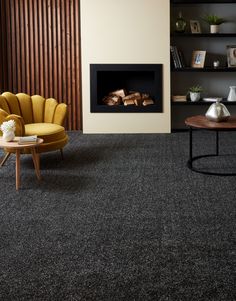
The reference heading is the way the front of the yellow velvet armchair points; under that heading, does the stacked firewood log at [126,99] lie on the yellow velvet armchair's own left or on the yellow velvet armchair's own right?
on the yellow velvet armchair's own left

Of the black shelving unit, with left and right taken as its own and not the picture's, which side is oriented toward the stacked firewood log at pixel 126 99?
right

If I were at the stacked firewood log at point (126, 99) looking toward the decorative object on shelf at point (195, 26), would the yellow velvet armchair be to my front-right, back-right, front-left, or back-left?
back-right

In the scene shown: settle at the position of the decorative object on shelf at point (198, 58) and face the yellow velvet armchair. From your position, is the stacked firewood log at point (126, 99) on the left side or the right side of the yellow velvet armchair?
right

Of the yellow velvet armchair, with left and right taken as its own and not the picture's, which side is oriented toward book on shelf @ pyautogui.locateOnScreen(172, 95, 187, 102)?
left

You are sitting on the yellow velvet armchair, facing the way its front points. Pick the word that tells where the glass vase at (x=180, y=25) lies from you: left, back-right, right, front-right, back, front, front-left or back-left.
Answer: left

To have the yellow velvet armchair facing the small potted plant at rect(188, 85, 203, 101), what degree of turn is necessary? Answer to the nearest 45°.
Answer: approximately 90° to its left

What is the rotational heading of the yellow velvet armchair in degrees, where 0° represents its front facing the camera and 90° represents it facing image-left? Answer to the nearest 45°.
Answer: approximately 315°

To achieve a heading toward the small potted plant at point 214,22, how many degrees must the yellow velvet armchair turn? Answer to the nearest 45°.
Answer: approximately 90° to its left

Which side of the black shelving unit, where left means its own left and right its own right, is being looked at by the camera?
front

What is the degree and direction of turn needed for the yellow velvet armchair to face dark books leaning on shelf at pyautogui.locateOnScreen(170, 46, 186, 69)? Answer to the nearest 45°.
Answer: approximately 90° to its left

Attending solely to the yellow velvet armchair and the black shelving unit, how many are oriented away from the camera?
0

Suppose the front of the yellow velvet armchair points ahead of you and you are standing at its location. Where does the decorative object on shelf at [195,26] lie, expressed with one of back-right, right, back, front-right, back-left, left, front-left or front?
left
